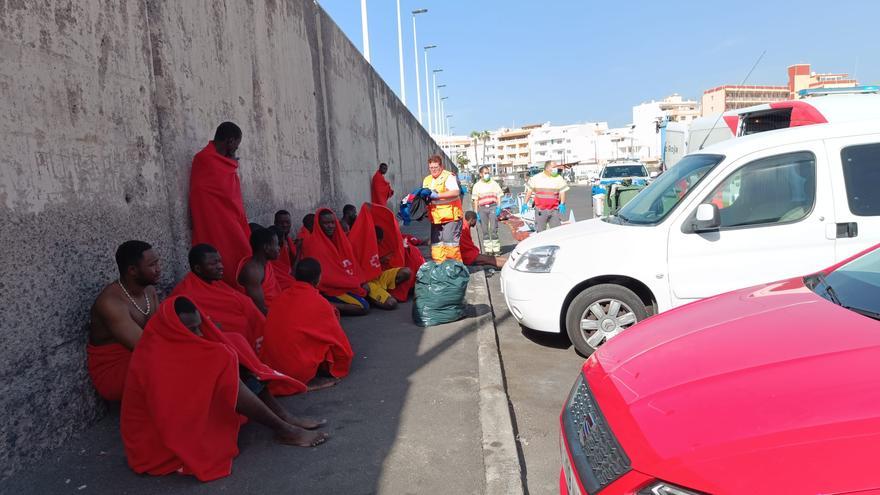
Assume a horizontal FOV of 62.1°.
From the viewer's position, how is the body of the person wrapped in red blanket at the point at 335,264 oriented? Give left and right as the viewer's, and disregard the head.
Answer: facing the viewer and to the right of the viewer

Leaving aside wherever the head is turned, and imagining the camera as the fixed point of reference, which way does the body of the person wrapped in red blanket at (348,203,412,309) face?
to the viewer's right

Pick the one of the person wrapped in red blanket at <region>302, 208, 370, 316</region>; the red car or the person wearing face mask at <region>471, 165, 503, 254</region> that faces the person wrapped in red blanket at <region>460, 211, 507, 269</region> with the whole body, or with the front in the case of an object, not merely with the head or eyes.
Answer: the person wearing face mask

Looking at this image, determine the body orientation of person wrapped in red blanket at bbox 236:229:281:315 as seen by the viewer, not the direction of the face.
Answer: to the viewer's right

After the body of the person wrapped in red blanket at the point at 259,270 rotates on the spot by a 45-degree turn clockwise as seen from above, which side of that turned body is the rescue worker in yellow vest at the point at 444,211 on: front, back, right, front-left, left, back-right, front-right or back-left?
left

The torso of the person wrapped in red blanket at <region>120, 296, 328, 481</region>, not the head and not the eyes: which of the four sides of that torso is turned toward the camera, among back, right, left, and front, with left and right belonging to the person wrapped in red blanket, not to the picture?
right

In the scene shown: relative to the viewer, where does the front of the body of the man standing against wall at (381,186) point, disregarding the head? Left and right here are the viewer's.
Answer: facing to the right of the viewer

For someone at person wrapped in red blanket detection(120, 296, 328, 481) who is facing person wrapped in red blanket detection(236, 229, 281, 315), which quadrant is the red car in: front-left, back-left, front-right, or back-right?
back-right

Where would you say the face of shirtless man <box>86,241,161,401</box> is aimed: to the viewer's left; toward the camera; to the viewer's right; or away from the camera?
to the viewer's right

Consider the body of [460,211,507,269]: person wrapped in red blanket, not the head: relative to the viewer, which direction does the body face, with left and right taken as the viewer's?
facing to the right of the viewer

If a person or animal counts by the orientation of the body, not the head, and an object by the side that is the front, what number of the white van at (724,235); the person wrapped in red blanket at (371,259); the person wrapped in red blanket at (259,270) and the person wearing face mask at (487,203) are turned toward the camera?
1
